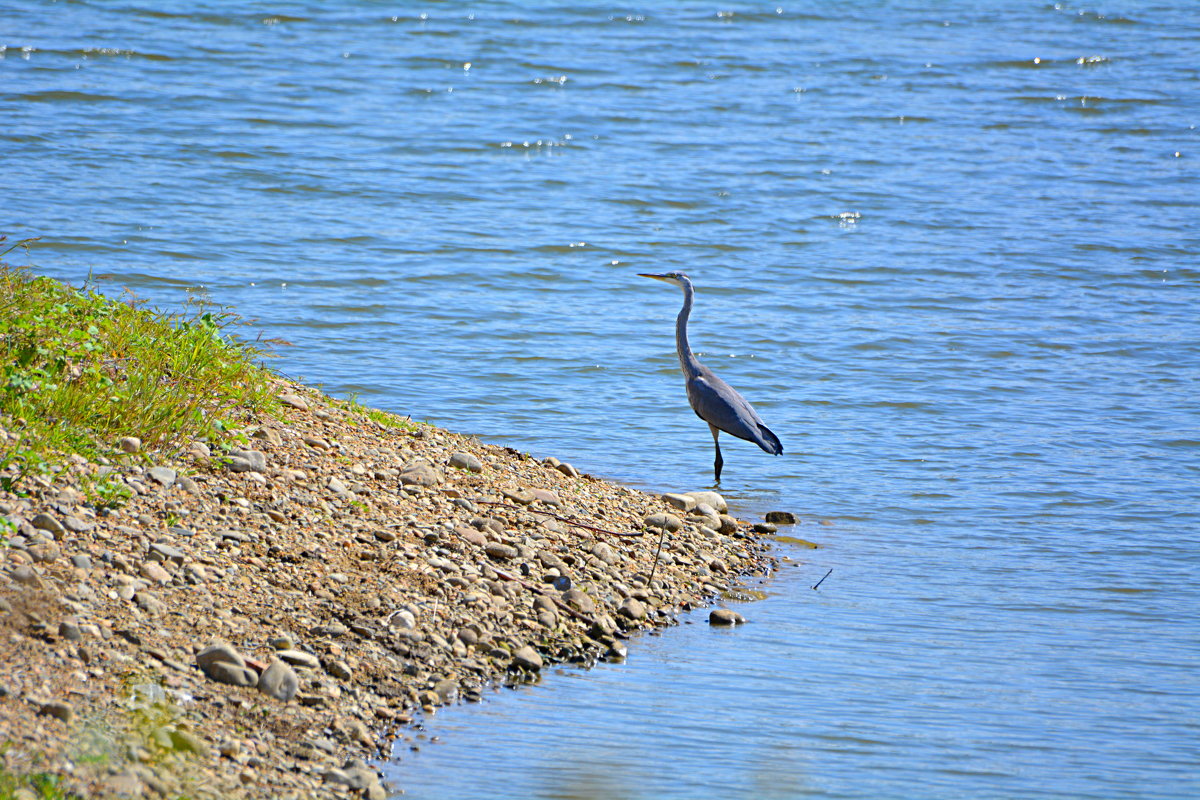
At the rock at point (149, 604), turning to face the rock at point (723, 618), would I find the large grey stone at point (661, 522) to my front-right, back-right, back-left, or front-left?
front-left

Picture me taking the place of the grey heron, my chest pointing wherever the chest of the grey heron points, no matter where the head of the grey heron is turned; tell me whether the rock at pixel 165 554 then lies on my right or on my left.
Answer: on my left

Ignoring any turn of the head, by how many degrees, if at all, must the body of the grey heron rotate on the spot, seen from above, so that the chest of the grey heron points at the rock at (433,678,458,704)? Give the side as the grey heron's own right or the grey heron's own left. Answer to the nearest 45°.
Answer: approximately 90° to the grey heron's own left

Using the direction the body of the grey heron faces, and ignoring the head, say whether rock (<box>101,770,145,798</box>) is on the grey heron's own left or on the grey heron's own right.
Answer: on the grey heron's own left

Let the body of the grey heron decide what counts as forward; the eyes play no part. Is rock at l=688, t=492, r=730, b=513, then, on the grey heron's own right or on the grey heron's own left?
on the grey heron's own left

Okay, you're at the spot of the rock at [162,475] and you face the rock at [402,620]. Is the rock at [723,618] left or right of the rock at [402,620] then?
left

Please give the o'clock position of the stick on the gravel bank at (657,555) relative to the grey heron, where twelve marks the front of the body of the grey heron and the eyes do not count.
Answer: The stick on the gravel bank is roughly at 9 o'clock from the grey heron.

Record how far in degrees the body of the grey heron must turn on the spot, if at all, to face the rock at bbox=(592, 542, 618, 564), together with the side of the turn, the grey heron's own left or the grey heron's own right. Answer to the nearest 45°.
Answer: approximately 90° to the grey heron's own left

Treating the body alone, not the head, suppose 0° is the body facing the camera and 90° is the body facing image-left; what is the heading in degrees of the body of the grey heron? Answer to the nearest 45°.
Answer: approximately 90°

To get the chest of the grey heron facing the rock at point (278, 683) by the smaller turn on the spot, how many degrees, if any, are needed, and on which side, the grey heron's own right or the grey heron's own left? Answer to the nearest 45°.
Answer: approximately 90° to the grey heron's own left

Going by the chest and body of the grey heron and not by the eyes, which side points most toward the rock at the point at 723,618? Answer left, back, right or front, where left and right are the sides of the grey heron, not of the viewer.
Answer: left

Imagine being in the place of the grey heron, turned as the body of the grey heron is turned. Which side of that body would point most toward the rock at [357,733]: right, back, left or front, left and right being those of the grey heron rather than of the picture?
left

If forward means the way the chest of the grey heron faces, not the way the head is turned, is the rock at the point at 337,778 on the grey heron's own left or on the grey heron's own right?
on the grey heron's own left
